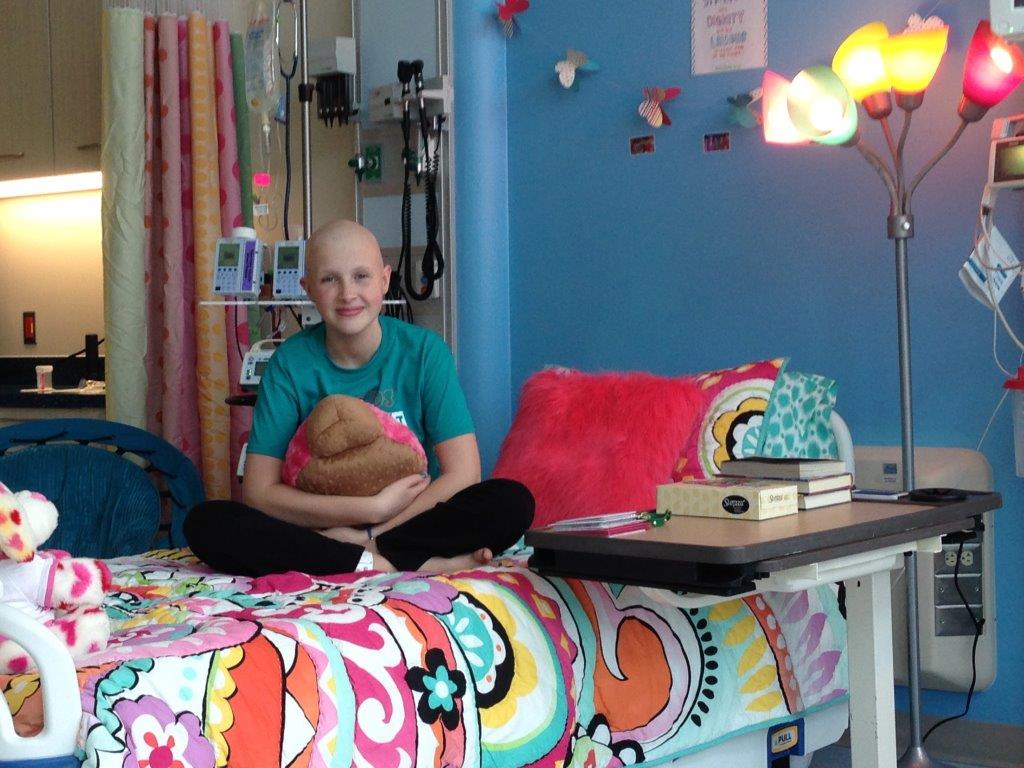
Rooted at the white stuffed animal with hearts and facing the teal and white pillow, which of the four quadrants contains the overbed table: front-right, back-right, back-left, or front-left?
front-right

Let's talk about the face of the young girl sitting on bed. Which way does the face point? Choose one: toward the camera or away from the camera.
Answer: toward the camera

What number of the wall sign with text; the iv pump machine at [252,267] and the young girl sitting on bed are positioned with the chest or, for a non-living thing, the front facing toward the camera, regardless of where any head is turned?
3

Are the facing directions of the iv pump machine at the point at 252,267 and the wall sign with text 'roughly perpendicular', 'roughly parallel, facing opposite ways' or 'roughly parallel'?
roughly parallel

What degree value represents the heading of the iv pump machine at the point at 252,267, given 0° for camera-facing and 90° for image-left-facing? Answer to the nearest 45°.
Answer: approximately 0°

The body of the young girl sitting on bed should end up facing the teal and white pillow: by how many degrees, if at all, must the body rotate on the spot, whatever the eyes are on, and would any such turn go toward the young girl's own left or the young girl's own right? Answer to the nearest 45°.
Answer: approximately 90° to the young girl's own left

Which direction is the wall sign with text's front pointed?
toward the camera

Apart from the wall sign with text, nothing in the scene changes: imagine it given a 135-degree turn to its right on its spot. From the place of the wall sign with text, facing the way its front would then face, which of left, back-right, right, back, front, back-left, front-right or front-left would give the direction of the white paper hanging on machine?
back

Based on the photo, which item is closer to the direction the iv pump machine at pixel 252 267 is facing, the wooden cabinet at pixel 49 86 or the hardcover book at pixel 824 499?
the hardcover book

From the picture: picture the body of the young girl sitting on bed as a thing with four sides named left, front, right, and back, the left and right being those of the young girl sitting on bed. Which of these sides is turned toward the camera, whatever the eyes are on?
front

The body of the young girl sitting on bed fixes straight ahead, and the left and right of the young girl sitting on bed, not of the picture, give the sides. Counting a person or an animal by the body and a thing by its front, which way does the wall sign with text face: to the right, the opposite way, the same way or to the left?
the same way

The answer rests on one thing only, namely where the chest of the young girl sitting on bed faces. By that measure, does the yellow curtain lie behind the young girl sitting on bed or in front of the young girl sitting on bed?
behind

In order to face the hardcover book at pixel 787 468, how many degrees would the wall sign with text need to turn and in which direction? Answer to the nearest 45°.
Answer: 0° — it already faces it

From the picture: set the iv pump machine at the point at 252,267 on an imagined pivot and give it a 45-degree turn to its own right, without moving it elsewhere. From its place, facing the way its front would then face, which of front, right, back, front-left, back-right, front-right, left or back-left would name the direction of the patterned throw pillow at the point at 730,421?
left

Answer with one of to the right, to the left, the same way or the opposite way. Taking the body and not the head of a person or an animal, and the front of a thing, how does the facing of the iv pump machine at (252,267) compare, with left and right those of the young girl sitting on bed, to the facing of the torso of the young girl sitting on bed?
the same way

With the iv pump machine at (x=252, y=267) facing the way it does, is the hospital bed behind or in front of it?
in front
